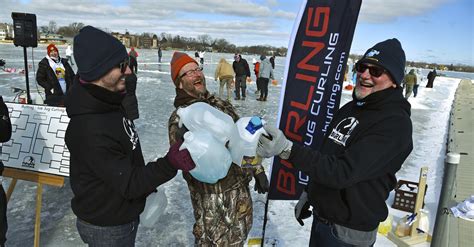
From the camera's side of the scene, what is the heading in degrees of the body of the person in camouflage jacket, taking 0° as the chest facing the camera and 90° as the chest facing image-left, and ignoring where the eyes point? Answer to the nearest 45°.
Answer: approximately 0°

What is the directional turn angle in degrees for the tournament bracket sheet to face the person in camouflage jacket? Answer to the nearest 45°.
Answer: approximately 45° to its left

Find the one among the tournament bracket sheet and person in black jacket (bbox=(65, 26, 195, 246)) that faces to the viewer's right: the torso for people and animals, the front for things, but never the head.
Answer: the person in black jacket

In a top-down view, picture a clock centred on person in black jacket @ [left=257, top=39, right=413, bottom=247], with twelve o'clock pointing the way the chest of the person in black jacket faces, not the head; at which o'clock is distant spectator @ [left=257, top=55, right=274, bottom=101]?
The distant spectator is roughly at 4 o'clock from the person in black jacket.

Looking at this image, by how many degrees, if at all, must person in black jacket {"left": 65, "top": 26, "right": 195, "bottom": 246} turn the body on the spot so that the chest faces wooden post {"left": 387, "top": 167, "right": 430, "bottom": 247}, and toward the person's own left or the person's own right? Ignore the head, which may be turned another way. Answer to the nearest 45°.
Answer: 0° — they already face it

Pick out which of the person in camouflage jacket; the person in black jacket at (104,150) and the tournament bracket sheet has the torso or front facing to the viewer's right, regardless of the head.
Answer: the person in black jacket

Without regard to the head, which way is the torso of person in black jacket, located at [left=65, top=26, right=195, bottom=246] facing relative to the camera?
to the viewer's right

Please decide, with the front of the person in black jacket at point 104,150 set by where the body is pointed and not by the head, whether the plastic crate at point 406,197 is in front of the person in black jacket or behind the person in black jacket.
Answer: in front

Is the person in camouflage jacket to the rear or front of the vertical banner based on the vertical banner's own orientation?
to the front

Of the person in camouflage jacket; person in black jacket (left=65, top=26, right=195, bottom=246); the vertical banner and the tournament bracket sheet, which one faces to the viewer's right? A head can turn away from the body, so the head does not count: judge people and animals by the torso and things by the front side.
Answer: the person in black jacket

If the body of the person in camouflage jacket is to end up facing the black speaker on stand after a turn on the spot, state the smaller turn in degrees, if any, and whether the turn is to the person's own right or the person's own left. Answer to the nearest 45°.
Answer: approximately 135° to the person's own right
